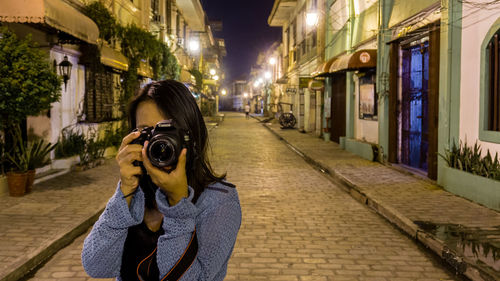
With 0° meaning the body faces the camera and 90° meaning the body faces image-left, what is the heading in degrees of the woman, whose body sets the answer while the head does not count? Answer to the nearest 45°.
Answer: approximately 45°

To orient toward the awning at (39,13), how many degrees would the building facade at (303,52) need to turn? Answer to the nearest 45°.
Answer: approximately 90° to its left

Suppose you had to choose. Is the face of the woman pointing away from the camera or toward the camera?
toward the camera

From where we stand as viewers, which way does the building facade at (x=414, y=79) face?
facing the viewer and to the left of the viewer

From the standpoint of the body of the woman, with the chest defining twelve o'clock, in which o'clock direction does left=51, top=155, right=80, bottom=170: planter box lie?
The planter box is roughly at 4 o'clock from the woman.

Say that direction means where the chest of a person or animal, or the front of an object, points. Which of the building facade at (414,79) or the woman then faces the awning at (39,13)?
the building facade

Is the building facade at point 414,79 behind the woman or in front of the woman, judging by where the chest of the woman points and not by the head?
behind

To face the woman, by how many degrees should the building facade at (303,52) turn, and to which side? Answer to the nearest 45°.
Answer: approximately 90° to its left

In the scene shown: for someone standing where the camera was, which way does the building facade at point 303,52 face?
facing to the left of the viewer

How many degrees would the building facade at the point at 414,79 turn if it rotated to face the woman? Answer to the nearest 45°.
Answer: approximately 45° to its left

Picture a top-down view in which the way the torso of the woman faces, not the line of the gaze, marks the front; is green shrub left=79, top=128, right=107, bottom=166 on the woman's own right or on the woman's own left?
on the woman's own right

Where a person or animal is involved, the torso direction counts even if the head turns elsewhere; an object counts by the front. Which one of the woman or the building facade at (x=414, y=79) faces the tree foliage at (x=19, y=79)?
the building facade

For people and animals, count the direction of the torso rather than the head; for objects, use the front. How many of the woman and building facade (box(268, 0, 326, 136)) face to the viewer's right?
0
